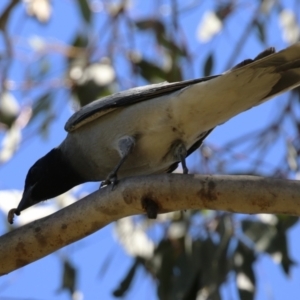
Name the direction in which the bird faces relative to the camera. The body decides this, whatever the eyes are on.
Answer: to the viewer's left
